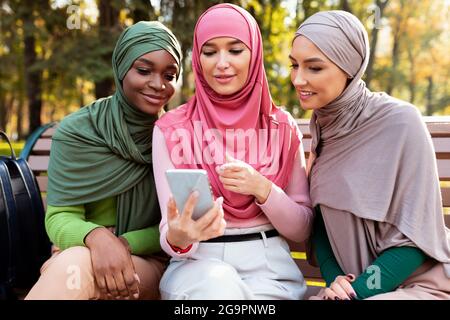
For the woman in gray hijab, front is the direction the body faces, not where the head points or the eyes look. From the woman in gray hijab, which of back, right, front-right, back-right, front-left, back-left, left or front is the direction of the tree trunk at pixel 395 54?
back-right

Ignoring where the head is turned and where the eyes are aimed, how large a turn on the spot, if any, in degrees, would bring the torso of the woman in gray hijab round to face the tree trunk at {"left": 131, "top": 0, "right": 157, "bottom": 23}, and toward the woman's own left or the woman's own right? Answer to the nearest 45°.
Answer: approximately 90° to the woman's own right

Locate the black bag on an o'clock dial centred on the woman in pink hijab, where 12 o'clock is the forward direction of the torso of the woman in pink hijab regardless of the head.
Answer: The black bag is roughly at 4 o'clock from the woman in pink hijab.

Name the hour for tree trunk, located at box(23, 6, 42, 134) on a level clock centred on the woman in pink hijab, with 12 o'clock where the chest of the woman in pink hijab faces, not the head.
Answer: The tree trunk is roughly at 5 o'clock from the woman in pink hijab.

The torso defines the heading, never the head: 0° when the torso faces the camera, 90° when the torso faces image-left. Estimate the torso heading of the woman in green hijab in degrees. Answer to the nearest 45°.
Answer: approximately 315°

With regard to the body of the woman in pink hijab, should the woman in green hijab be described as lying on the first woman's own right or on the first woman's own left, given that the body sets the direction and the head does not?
on the first woman's own right

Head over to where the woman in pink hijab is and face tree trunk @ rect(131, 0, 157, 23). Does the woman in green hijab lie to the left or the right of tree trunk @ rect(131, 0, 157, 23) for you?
left
